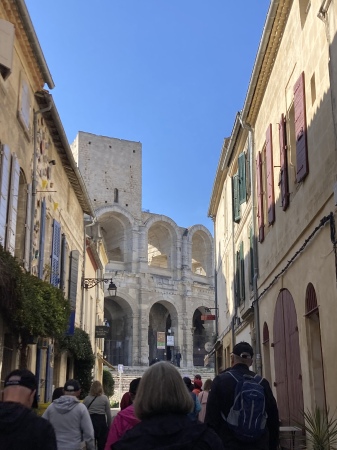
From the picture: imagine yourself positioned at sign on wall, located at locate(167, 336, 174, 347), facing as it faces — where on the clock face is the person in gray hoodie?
The person in gray hoodie is roughly at 12 o'clock from the sign on wall.

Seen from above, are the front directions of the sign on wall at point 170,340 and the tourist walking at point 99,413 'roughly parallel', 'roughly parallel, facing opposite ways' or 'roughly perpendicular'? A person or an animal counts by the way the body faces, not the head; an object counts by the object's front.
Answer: roughly parallel, facing opposite ways

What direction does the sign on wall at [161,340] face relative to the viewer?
toward the camera

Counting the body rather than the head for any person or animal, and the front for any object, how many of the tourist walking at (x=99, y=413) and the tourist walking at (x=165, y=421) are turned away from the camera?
2

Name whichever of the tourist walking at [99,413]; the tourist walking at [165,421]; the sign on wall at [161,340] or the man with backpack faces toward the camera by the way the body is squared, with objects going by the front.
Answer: the sign on wall

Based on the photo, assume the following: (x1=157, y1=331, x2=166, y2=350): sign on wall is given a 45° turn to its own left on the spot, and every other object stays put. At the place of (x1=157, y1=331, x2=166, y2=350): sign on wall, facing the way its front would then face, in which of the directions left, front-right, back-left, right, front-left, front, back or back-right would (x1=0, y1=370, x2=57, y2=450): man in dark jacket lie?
front-right

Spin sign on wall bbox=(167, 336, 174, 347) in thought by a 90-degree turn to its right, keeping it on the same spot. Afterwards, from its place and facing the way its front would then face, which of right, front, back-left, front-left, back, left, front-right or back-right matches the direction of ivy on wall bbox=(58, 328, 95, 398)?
left

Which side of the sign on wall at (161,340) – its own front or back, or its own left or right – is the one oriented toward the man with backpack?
front

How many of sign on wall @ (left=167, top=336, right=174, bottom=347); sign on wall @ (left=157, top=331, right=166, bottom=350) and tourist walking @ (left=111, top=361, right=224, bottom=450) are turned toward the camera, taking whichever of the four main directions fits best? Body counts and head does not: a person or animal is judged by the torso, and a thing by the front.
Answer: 2

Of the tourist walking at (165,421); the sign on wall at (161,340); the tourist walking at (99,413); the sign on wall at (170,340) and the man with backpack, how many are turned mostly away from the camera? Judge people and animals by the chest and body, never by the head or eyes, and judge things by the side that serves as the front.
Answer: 3

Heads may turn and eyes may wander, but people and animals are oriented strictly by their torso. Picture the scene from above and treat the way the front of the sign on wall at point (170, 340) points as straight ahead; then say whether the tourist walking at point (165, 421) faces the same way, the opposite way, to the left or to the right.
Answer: the opposite way

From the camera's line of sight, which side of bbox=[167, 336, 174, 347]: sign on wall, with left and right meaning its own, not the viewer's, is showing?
front

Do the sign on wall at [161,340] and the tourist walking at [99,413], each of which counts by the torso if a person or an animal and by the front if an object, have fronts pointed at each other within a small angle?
yes

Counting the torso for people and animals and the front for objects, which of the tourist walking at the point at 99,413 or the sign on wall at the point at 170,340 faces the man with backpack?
the sign on wall

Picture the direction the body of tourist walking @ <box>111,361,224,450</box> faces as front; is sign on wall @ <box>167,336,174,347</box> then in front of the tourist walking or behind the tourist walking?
in front

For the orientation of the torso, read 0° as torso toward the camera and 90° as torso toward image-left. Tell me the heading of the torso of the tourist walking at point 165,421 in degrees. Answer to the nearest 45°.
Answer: approximately 180°

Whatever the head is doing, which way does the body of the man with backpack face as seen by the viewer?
away from the camera

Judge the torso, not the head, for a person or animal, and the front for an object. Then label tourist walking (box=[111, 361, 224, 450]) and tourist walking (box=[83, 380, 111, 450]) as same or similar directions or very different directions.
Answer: same or similar directions

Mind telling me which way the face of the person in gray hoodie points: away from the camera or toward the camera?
away from the camera

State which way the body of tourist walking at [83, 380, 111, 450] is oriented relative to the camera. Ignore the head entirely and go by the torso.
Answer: away from the camera

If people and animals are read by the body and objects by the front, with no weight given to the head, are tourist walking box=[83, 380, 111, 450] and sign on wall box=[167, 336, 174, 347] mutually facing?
yes
